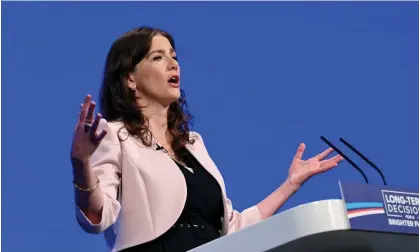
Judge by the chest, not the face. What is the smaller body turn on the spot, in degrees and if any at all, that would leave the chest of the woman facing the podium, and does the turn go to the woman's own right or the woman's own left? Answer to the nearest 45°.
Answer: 0° — they already face it

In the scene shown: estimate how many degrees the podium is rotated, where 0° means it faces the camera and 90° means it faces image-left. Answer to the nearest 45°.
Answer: approximately 315°

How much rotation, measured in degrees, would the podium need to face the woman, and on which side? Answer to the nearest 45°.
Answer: approximately 180°

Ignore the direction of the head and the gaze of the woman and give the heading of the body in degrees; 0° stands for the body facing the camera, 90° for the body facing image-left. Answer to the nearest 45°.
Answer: approximately 315°
